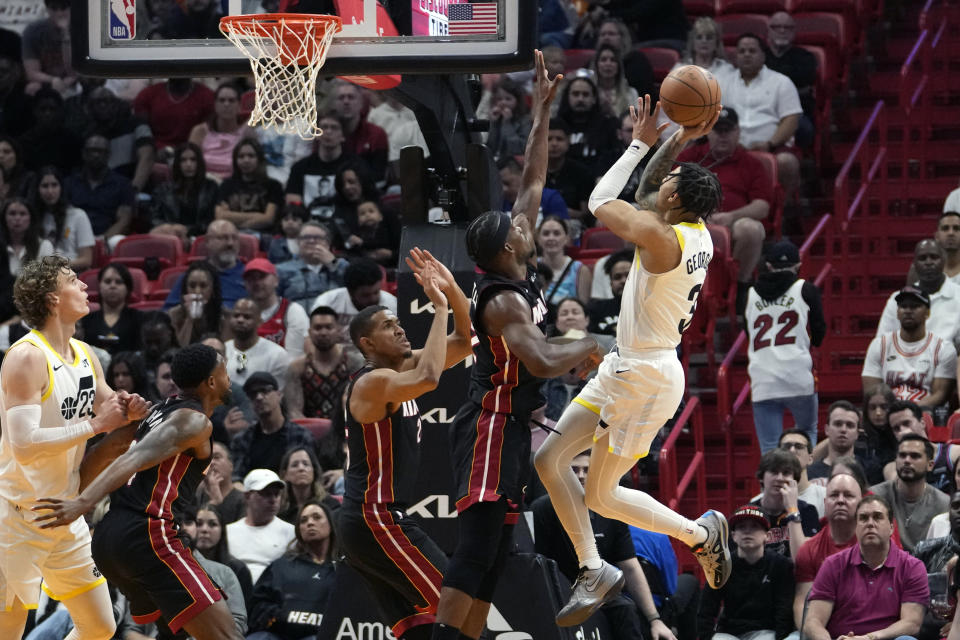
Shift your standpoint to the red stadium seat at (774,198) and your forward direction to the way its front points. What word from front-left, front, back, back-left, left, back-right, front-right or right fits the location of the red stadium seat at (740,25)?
back-right

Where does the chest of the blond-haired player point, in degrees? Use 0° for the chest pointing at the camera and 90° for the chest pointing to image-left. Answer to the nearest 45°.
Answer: approximately 315°

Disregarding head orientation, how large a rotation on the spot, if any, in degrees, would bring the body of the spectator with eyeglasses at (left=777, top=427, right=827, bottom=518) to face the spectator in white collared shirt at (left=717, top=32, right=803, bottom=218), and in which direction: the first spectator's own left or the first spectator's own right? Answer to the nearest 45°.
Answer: approximately 135° to the first spectator's own right

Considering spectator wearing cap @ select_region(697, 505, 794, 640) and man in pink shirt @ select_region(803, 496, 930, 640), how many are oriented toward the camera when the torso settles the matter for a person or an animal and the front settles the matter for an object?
2

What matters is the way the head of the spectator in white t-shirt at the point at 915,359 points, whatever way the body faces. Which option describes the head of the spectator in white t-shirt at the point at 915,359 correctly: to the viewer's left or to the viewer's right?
to the viewer's left
